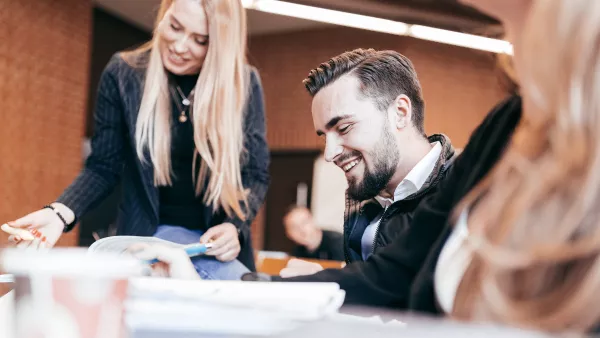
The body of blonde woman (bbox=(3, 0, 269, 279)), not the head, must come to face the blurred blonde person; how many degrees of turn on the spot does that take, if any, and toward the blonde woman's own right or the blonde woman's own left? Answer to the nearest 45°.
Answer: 0° — they already face them

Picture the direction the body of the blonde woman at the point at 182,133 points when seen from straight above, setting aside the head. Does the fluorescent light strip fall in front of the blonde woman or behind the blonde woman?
behind

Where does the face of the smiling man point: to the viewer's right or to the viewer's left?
to the viewer's left

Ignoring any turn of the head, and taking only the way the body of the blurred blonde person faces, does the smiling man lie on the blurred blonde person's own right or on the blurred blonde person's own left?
on the blurred blonde person's own right

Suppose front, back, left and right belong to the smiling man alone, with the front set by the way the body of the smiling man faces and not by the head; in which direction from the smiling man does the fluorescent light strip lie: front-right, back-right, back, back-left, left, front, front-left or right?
back-right

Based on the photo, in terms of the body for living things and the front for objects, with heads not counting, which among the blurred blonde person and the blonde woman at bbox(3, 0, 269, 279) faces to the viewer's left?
the blurred blonde person

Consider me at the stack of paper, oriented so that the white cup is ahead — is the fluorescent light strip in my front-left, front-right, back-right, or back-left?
back-right

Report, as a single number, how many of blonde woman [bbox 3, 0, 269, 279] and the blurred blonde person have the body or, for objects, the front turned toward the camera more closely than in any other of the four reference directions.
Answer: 1

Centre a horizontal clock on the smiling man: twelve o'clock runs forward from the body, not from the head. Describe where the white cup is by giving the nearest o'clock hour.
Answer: The white cup is roughly at 11 o'clock from the smiling man.

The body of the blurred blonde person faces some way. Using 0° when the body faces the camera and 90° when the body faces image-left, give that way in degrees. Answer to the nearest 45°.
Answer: approximately 90°

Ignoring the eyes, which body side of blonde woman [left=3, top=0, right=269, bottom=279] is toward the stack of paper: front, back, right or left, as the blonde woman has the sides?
front

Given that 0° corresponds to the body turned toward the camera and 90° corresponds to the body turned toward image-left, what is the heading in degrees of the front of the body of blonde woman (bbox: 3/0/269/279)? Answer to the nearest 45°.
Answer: approximately 0°

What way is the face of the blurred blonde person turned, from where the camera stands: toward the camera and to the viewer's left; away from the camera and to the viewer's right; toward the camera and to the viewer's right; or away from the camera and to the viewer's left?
away from the camera and to the viewer's left
